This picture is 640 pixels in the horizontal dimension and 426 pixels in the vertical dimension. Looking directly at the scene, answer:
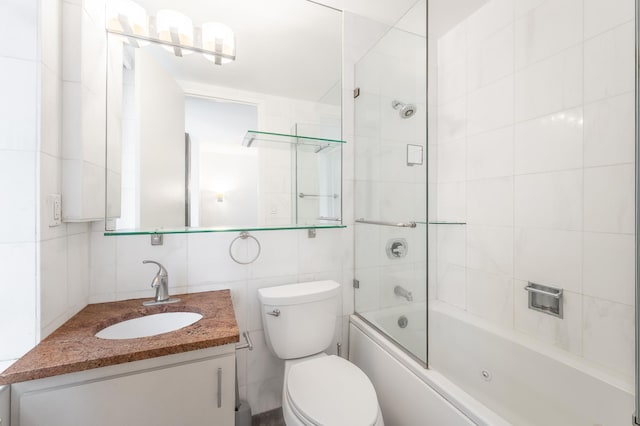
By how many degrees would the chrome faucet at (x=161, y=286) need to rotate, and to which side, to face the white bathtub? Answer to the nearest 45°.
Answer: approximately 90° to its left

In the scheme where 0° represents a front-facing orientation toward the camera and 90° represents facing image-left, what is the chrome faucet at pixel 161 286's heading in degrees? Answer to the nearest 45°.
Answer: approximately 45°

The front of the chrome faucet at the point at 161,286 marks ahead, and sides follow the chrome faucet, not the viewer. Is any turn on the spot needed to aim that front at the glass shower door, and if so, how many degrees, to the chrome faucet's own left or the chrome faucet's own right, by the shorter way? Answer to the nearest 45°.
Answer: approximately 135° to the chrome faucet's own left

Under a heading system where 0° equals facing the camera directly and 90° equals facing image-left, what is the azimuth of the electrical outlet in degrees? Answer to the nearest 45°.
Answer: approximately 315°

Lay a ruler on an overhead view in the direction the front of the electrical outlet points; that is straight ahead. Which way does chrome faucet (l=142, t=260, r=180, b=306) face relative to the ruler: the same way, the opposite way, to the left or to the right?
to the right

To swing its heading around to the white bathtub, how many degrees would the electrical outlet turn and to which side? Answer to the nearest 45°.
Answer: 0° — it already faces it

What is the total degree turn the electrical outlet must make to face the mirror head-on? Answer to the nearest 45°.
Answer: approximately 45° to its left
